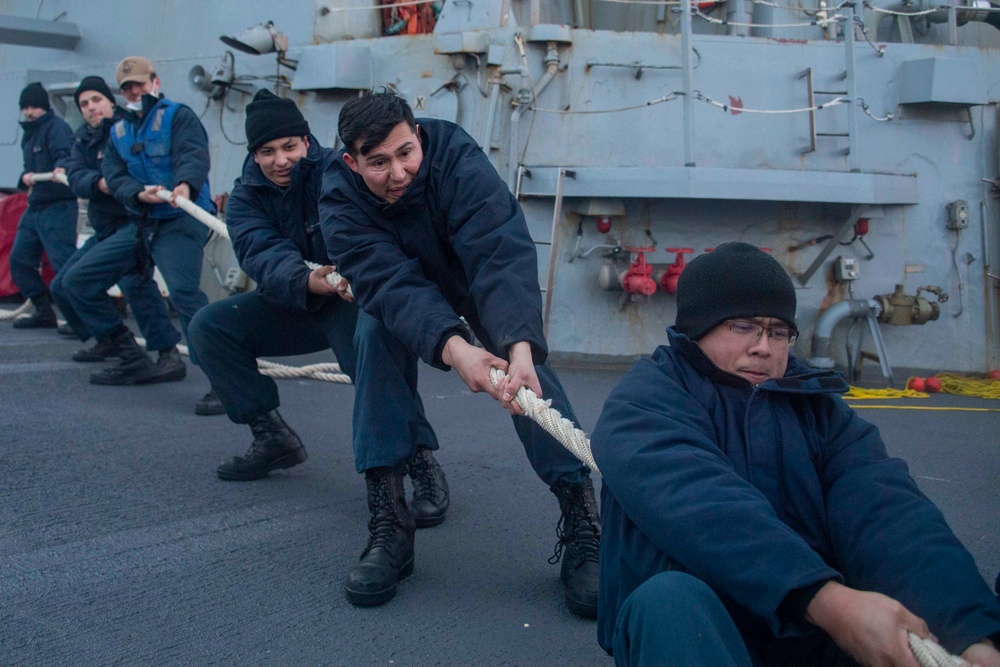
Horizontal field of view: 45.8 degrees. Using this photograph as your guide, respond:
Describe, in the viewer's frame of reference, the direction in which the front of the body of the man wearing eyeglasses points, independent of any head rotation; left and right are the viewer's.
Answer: facing the viewer and to the right of the viewer

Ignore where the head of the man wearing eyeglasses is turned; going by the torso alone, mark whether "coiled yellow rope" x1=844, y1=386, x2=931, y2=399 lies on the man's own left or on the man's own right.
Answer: on the man's own left

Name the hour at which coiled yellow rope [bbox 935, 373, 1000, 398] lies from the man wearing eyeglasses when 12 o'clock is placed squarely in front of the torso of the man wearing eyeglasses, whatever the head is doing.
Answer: The coiled yellow rope is roughly at 8 o'clock from the man wearing eyeglasses.

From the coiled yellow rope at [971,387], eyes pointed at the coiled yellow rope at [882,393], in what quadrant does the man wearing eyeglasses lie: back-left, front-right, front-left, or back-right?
front-left
